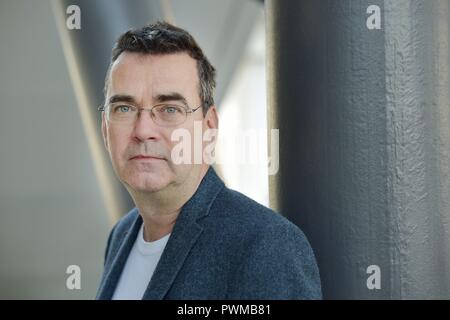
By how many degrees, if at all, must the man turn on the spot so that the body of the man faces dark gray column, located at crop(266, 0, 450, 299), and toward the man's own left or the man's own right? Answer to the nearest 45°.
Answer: approximately 135° to the man's own left

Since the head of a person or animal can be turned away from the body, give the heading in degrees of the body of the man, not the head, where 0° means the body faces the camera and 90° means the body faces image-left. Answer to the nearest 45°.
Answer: approximately 45°
